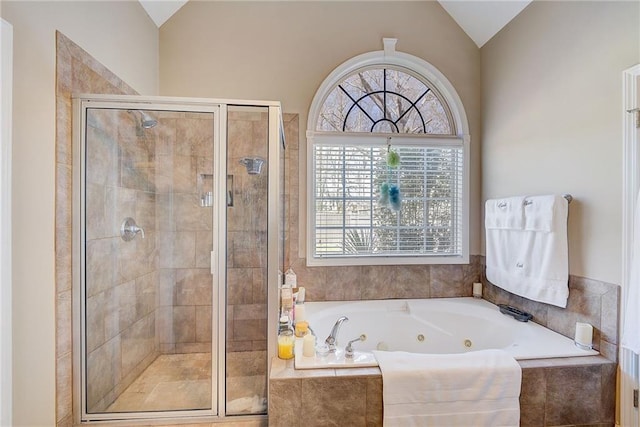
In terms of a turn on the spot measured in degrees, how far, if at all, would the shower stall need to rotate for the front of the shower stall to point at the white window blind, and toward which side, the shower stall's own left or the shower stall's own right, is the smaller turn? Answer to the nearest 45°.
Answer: approximately 90° to the shower stall's own left

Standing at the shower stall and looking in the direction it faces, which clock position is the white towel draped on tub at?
The white towel draped on tub is roughly at 10 o'clock from the shower stall.

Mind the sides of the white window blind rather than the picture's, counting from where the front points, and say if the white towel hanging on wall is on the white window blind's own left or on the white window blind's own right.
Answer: on the white window blind's own left

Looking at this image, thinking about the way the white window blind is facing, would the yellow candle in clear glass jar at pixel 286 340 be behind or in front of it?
in front

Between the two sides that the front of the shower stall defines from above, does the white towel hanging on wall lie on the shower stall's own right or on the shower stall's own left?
on the shower stall's own left

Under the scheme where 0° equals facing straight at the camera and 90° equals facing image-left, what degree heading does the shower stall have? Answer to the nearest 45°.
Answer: approximately 0°

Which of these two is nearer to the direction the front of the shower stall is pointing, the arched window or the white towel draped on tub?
the white towel draped on tub

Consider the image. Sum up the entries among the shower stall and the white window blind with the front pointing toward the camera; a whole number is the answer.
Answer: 2

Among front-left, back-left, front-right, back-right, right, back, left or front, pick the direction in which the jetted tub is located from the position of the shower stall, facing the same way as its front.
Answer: left

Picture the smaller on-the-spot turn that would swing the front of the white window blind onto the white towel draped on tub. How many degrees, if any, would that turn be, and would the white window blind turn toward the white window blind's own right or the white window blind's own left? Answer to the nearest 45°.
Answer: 0° — it already faces it
